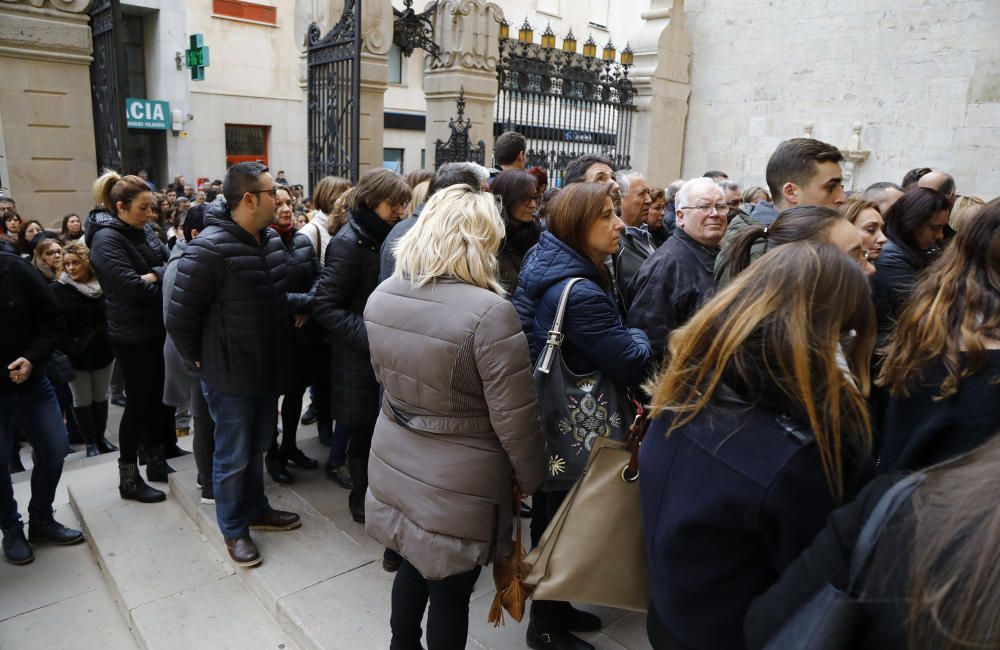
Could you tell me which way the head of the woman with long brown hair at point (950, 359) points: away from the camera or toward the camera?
away from the camera

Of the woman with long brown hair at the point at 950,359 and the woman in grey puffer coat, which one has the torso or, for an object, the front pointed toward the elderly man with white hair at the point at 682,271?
the woman in grey puffer coat

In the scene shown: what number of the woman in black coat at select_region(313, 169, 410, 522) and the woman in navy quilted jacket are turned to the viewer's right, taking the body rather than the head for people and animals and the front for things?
2

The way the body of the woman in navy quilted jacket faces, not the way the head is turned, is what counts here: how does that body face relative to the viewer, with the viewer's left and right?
facing to the right of the viewer

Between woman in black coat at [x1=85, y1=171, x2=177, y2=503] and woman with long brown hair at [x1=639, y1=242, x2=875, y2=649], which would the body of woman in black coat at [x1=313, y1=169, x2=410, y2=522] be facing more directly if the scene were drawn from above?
the woman with long brown hair

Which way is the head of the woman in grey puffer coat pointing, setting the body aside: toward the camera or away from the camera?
away from the camera

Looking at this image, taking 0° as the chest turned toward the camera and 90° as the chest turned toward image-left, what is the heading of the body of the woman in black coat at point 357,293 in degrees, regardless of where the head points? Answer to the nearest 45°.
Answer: approximately 270°

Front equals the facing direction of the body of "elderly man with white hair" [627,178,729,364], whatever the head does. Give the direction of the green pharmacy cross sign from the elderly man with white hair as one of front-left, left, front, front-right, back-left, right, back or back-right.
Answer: back
